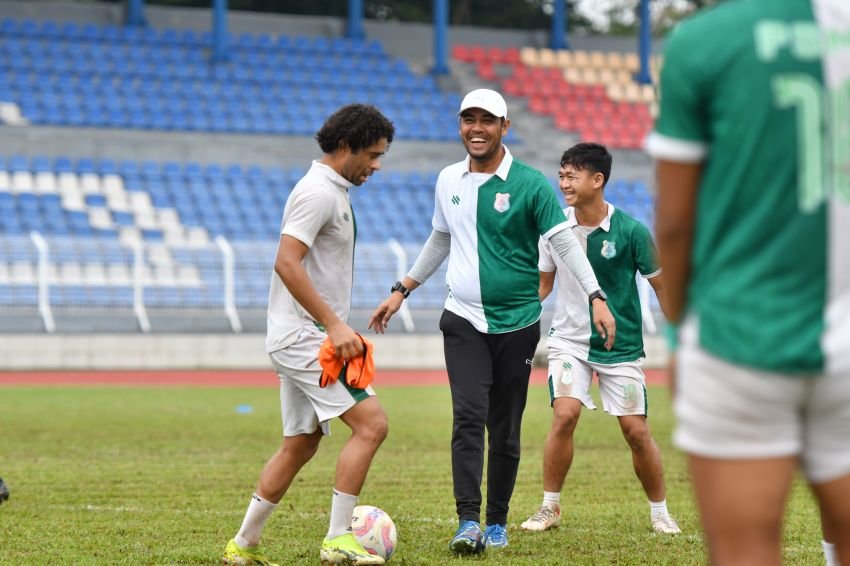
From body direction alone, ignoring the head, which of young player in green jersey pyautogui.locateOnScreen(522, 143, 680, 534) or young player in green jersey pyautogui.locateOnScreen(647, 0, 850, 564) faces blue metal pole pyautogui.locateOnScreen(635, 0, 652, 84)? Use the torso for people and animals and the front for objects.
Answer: young player in green jersey pyautogui.locateOnScreen(647, 0, 850, 564)

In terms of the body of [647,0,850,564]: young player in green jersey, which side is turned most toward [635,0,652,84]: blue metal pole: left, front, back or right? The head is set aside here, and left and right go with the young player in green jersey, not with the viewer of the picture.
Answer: front

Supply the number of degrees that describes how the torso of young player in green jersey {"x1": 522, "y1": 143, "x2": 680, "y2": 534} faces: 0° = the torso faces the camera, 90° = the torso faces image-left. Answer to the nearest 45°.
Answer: approximately 45°

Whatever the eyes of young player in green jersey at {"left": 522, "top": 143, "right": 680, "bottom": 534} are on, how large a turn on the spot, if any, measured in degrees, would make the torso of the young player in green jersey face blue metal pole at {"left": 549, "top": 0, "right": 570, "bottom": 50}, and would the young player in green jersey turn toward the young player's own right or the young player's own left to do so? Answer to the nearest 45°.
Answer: approximately 135° to the young player's own right

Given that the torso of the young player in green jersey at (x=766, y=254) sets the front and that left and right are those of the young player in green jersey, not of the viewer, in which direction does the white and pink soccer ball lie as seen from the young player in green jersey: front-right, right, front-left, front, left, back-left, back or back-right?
front-left

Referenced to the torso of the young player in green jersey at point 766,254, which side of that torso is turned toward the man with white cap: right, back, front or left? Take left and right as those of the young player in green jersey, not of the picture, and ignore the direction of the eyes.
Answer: front

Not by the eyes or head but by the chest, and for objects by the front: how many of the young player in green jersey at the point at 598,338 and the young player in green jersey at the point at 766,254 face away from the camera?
1

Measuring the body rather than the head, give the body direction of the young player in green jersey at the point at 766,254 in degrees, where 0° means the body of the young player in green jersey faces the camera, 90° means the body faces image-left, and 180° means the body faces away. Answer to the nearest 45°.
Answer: approximately 180°

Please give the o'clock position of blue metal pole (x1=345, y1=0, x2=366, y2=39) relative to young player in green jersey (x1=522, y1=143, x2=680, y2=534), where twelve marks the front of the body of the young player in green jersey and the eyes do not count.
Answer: The blue metal pole is roughly at 6 o'clock from the young player in green jersey.

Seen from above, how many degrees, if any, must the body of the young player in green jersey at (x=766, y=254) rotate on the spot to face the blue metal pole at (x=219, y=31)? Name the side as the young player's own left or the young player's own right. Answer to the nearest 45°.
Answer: approximately 45° to the young player's own left

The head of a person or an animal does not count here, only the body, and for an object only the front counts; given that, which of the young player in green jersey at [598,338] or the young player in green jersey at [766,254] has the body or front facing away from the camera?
the young player in green jersey at [766,254]
